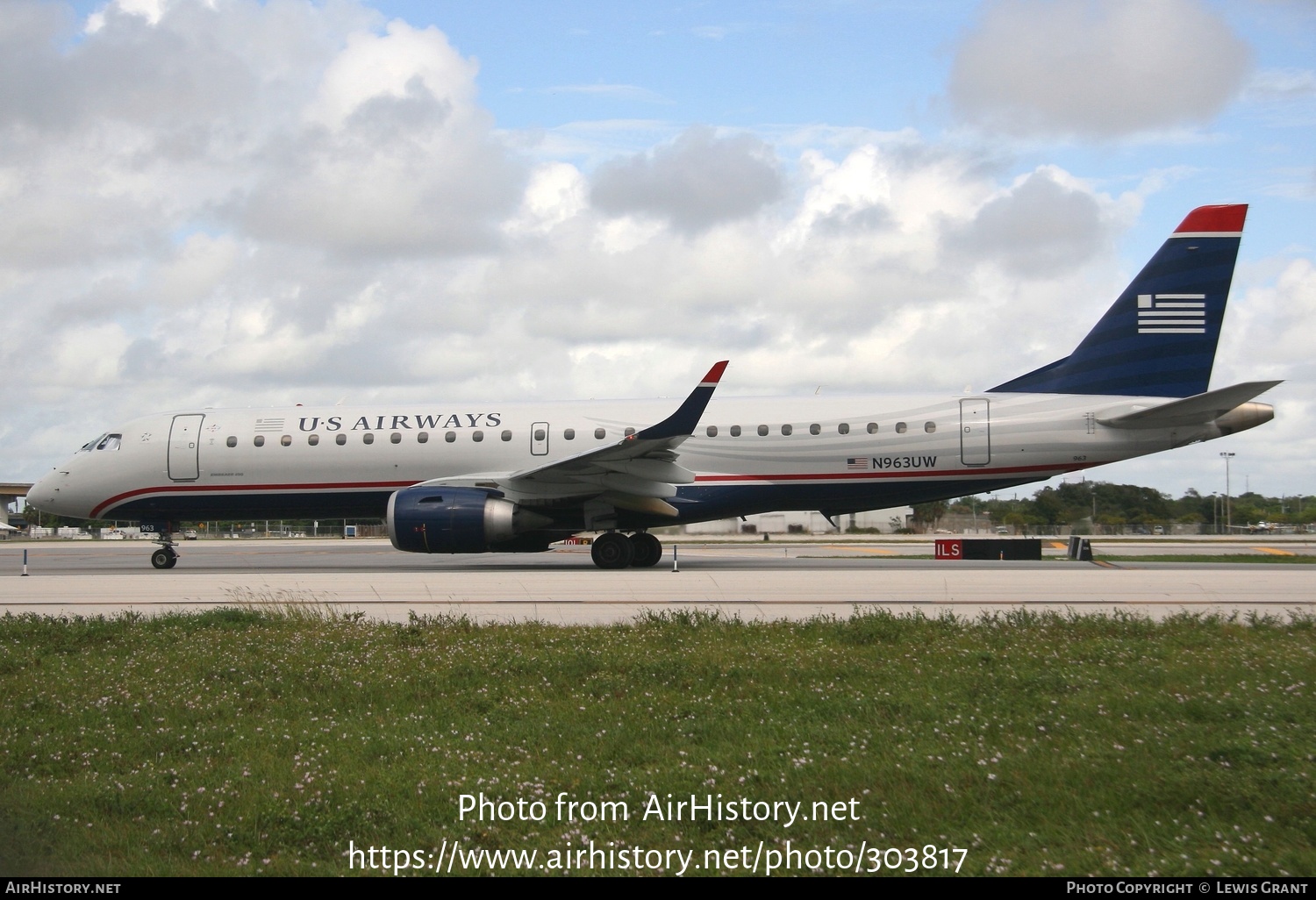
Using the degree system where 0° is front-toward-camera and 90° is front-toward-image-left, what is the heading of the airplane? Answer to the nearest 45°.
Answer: approximately 90°
